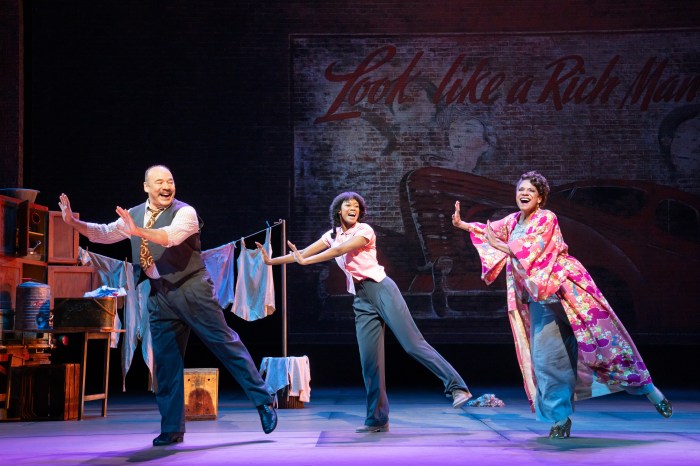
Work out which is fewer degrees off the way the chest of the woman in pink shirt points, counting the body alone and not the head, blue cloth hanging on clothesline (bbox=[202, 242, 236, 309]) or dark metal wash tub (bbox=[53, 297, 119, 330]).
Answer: the dark metal wash tub

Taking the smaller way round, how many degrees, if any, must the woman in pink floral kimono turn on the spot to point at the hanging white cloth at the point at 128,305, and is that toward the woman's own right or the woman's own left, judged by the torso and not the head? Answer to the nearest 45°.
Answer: approximately 90° to the woman's own right

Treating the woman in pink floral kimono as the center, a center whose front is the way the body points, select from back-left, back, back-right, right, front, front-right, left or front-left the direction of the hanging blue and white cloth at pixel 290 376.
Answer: right

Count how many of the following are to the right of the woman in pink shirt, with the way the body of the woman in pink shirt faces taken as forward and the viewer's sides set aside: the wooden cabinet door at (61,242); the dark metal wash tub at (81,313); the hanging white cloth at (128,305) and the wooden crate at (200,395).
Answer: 4

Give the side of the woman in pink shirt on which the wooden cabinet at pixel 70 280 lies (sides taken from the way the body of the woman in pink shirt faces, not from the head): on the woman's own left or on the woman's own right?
on the woman's own right

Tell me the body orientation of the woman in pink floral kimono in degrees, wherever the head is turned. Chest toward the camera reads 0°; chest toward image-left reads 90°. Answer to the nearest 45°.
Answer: approximately 45°

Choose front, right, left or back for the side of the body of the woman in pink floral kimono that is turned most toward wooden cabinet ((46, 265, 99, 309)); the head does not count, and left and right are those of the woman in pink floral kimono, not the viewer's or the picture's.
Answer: right

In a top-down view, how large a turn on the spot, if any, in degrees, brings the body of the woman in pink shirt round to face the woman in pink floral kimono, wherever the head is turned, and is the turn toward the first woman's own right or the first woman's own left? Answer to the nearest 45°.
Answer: approximately 90° to the first woman's own left

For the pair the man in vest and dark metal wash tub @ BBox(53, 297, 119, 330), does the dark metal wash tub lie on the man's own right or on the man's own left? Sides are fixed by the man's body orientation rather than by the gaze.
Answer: on the man's own right
